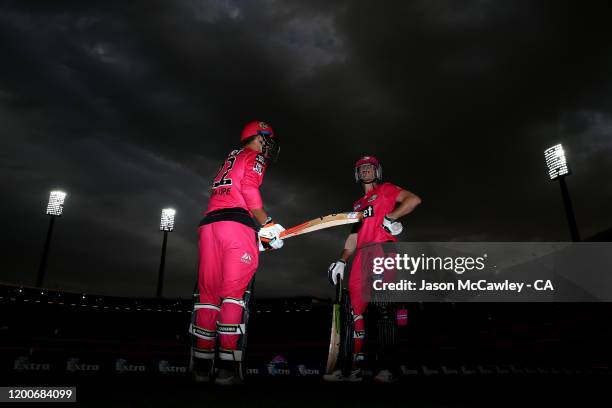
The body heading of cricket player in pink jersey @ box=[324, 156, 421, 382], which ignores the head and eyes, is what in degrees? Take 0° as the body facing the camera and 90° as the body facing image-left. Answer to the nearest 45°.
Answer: approximately 45°

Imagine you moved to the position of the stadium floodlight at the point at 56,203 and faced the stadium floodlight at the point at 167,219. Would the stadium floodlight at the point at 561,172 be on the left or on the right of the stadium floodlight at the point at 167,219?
right

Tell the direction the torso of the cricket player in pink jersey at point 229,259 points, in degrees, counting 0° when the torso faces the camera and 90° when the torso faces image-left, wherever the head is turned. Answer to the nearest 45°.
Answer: approximately 225°

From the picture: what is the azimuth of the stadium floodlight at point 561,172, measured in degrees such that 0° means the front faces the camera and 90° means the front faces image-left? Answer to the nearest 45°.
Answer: approximately 45°

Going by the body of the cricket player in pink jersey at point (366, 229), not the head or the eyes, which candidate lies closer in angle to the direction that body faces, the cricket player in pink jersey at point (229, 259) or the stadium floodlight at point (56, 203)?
the cricket player in pink jersey

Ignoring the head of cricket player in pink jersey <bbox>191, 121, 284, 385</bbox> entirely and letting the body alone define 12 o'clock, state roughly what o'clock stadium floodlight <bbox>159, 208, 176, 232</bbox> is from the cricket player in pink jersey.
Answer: The stadium floodlight is roughly at 10 o'clock from the cricket player in pink jersey.

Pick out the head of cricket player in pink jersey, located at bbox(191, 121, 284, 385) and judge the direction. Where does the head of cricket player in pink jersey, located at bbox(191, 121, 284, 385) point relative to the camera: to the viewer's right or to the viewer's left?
to the viewer's right

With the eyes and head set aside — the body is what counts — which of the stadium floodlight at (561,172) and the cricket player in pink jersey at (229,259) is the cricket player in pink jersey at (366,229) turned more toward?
the cricket player in pink jersey

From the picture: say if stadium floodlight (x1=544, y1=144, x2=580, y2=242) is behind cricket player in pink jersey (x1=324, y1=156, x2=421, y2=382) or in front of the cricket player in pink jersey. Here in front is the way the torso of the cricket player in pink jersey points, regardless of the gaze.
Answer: behind
